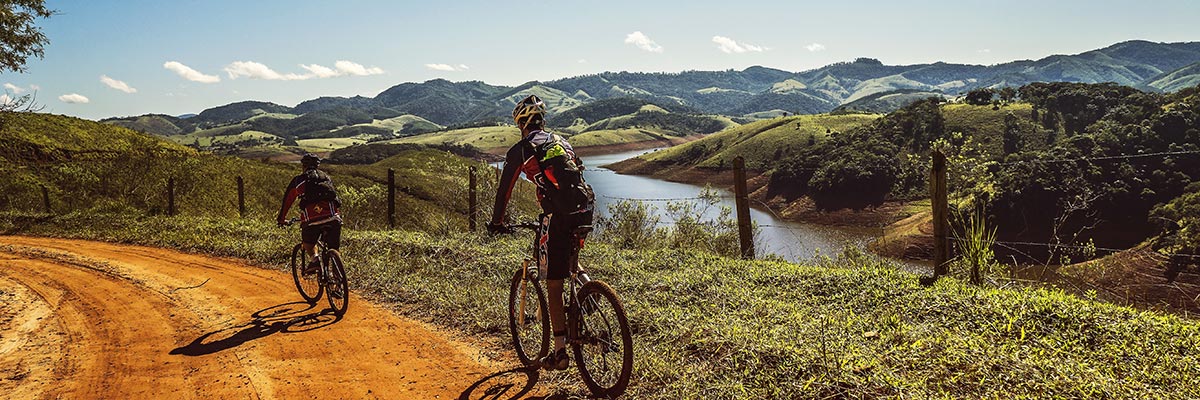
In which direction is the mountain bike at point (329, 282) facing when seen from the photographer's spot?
facing away from the viewer and to the left of the viewer

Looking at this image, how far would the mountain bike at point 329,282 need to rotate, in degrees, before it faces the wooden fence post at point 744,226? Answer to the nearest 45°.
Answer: approximately 135° to its right

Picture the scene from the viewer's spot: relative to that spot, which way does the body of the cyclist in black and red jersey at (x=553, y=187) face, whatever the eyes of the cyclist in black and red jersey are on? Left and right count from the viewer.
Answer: facing away from the viewer and to the left of the viewer

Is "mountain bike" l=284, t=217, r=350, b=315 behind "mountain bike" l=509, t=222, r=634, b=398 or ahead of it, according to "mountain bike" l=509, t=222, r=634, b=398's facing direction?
ahead

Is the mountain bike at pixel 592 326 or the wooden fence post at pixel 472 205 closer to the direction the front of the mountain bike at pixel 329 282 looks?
the wooden fence post

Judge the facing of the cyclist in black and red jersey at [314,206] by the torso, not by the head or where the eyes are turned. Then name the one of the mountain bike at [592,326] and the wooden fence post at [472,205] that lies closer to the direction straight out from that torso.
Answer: the wooden fence post

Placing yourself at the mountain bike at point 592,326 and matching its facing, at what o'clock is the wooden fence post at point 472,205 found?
The wooden fence post is roughly at 1 o'clock from the mountain bike.

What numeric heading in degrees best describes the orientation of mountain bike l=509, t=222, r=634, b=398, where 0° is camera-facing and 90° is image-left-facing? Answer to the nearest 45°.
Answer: approximately 135°

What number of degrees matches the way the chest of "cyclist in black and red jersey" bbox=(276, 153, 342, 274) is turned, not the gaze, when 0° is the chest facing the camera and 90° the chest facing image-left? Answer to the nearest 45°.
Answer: approximately 135°

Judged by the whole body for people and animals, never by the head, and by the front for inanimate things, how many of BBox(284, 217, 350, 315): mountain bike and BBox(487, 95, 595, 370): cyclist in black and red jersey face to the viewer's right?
0
